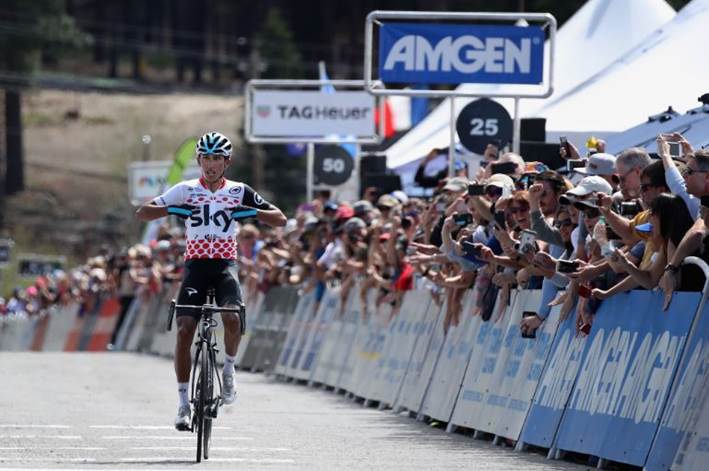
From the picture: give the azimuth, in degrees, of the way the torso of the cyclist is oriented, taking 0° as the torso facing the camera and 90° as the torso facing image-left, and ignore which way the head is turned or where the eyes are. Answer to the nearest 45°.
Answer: approximately 0°

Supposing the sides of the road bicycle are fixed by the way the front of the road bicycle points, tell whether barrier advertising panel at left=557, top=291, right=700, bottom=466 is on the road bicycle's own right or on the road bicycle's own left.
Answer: on the road bicycle's own left

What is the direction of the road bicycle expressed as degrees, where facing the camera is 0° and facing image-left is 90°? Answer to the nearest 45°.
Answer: approximately 0°

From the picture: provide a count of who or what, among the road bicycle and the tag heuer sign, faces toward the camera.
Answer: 2
